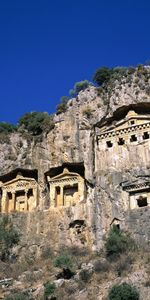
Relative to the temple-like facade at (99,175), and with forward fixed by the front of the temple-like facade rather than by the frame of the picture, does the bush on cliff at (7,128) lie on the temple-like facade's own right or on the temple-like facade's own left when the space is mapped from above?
on the temple-like facade's own right

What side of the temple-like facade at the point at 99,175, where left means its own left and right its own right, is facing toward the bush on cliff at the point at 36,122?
right

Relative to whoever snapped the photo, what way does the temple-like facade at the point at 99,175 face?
facing the viewer and to the left of the viewer

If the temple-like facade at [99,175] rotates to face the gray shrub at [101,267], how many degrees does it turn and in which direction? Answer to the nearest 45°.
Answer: approximately 45° to its left

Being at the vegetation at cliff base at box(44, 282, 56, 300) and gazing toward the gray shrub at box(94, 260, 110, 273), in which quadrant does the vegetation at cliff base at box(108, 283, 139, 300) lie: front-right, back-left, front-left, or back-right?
front-right

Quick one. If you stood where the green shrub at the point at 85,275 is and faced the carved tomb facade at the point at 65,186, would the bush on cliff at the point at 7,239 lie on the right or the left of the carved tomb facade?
left

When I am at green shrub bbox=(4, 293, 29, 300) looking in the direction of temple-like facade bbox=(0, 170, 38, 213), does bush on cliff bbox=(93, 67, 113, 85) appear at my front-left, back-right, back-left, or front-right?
front-right

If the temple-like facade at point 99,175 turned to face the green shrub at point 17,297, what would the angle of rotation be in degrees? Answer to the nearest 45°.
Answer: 0° — it already faces it
